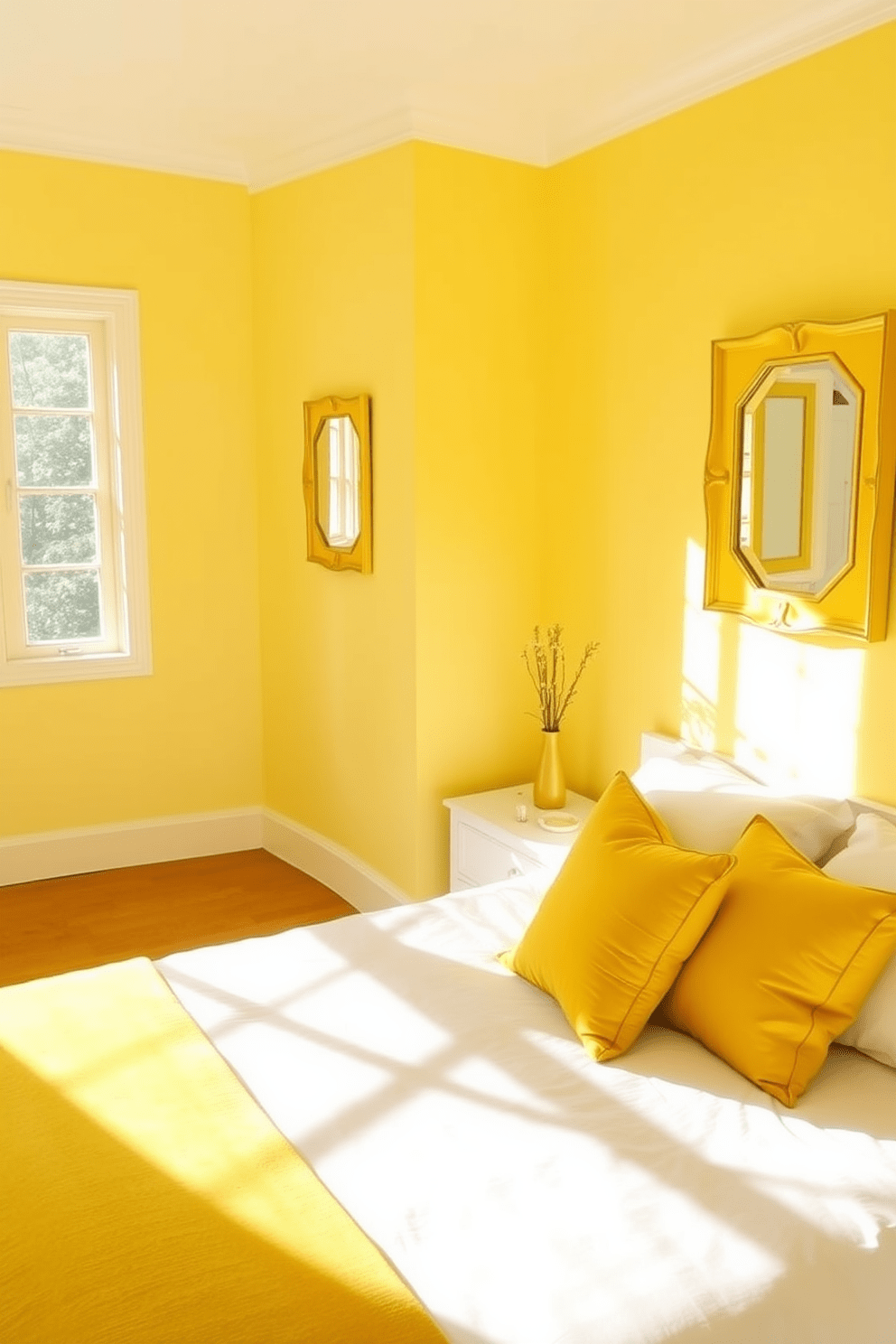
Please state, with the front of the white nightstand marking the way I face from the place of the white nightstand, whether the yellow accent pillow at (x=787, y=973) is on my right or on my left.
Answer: on my left

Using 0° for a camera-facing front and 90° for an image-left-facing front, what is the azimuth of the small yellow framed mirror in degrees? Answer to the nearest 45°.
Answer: approximately 45°

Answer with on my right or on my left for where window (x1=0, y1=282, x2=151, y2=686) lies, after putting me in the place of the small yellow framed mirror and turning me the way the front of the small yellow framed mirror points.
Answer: on my right

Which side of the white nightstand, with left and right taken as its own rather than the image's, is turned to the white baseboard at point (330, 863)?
right

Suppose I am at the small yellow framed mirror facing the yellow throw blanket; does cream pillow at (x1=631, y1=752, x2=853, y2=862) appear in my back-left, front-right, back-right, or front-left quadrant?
front-left

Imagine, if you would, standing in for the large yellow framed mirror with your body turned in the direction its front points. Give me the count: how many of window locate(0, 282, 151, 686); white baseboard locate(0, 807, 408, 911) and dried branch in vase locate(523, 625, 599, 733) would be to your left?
0

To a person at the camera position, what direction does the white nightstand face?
facing the viewer and to the left of the viewer

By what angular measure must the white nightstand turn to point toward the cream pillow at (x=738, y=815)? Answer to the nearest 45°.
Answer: approximately 90° to its left

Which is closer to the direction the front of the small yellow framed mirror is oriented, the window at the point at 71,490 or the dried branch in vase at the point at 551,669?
the window

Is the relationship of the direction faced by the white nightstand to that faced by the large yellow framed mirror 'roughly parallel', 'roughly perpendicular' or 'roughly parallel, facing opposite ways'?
roughly parallel

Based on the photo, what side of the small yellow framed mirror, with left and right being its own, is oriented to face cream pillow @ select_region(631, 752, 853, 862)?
left

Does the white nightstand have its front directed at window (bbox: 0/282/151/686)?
no

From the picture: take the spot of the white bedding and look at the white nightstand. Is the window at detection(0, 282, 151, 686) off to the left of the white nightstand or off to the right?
left

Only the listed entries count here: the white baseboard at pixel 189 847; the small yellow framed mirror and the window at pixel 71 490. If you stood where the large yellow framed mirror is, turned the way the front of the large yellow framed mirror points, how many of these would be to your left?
0

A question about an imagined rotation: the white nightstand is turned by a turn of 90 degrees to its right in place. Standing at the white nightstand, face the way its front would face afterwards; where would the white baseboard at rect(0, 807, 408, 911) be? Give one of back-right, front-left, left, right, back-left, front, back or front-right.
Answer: front

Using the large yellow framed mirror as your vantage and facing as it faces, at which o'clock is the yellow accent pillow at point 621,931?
The yellow accent pillow is roughly at 11 o'clock from the large yellow framed mirror.
